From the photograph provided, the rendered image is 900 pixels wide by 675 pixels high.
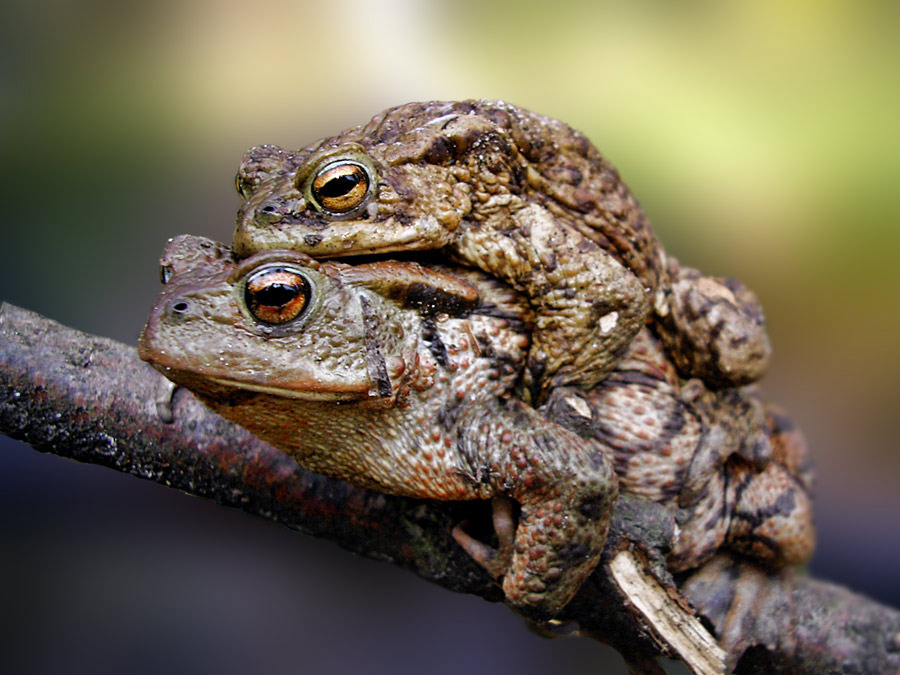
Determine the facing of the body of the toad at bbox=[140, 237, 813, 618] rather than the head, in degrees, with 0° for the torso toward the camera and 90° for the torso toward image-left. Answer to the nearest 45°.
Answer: approximately 45°

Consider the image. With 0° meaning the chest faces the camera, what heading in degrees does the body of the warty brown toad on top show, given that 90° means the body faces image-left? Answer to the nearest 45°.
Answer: approximately 45°
